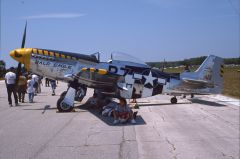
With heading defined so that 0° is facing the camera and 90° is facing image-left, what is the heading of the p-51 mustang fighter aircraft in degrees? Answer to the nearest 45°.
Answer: approximately 90°
